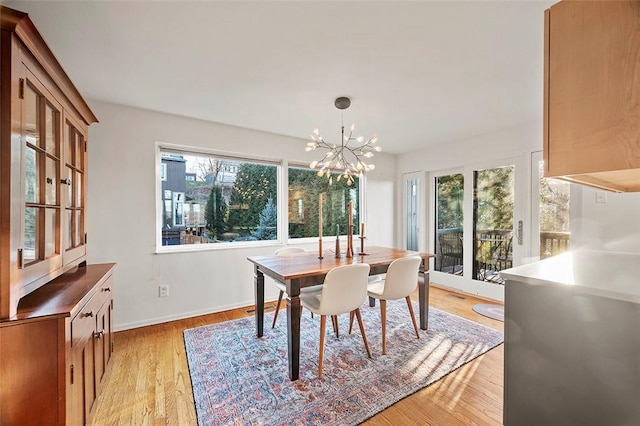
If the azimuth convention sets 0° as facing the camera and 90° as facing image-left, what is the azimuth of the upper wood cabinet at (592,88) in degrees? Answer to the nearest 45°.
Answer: approximately 90°

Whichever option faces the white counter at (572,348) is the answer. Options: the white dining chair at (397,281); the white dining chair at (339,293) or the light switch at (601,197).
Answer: the light switch

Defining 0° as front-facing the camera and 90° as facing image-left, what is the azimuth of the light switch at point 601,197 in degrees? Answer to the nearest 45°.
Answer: approximately 0°

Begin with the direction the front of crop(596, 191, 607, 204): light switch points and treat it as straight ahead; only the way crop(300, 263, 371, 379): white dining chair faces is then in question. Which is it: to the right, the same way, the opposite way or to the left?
to the right

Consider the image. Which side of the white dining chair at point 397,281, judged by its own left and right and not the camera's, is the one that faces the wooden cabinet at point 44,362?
left

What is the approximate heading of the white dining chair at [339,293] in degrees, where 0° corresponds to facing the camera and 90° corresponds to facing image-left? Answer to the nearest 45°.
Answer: approximately 135°

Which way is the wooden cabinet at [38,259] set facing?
to the viewer's right

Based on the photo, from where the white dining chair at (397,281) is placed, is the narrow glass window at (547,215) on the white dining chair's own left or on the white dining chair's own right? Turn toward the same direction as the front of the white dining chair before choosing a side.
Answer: on the white dining chair's own right

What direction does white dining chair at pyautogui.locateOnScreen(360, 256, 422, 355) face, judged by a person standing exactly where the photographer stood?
facing away from the viewer and to the left of the viewer

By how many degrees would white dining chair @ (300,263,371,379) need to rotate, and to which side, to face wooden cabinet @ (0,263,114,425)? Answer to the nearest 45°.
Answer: approximately 90° to its left

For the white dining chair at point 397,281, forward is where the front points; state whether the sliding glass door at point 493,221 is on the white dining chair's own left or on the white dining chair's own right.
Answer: on the white dining chair's own right

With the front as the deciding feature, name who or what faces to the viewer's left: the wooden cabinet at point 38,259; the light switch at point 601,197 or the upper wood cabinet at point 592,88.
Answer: the upper wood cabinet
